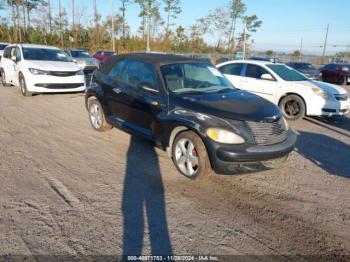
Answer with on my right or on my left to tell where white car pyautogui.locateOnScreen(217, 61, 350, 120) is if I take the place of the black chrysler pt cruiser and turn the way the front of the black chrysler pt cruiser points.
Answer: on my left

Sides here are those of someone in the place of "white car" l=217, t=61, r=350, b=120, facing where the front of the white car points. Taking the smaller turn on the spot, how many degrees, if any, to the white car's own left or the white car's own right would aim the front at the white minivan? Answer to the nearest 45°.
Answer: approximately 135° to the white car's own right

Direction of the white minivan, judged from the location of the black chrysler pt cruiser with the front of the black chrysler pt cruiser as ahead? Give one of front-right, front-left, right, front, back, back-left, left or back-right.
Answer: back

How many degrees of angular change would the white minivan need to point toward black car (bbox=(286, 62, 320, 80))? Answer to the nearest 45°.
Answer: approximately 45° to its left

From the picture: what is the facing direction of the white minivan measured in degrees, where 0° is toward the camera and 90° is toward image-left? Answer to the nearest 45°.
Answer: approximately 315°

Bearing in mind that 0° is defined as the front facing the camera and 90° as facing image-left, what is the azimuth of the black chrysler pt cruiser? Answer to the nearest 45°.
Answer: approximately 315°

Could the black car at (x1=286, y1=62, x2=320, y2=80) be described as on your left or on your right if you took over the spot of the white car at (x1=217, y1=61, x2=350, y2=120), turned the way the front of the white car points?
on your left

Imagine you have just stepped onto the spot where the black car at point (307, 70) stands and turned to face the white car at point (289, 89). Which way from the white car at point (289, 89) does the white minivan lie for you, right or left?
right

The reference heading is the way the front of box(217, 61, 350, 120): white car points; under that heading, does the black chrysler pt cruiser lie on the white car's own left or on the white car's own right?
on the white car's own right
